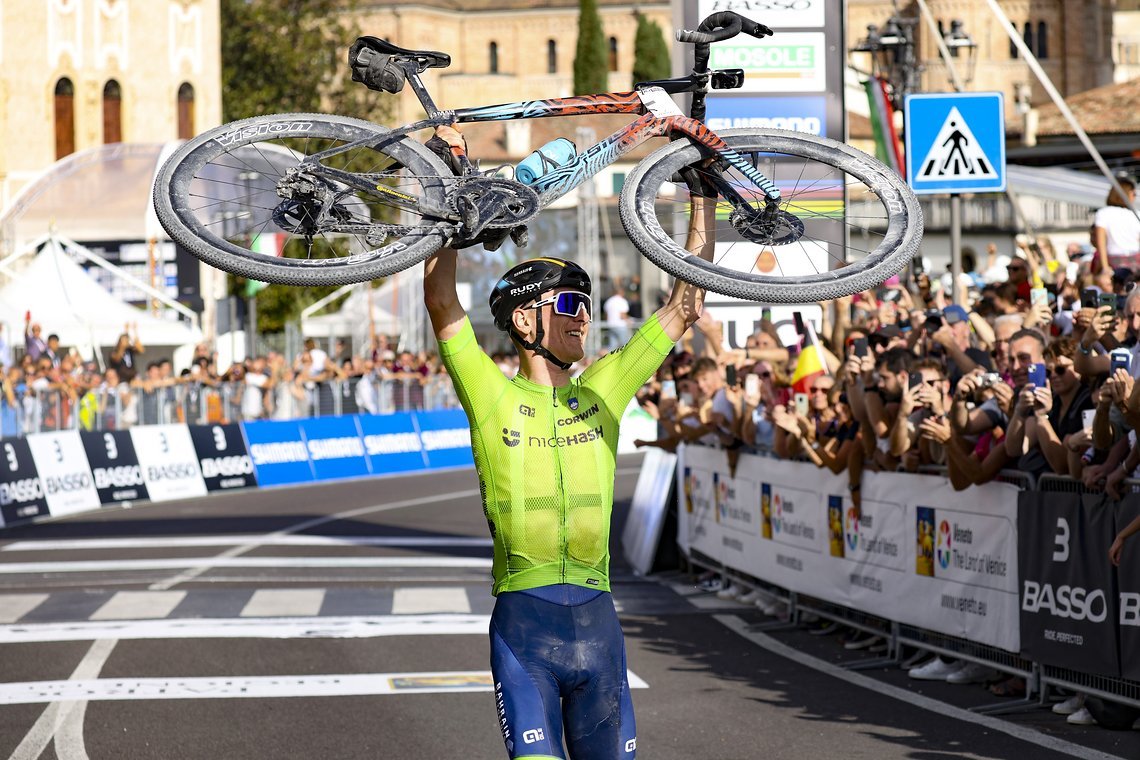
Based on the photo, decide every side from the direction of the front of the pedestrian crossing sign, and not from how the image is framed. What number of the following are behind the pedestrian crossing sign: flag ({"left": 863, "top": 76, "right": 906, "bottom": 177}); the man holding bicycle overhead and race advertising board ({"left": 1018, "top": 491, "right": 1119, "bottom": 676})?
1

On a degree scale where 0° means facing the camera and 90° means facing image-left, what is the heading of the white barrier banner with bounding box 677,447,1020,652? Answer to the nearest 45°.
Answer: approximately 45°

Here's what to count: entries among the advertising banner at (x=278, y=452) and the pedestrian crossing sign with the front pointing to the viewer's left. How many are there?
0

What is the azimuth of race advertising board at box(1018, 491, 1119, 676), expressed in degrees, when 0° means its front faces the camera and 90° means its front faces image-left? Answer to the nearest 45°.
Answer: approximately 45°

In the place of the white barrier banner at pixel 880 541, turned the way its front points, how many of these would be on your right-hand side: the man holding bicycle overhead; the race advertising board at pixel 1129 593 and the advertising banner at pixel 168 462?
1

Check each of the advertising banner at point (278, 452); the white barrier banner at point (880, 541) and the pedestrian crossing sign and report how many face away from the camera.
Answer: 0

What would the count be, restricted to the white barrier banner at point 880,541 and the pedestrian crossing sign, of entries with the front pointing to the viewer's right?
0

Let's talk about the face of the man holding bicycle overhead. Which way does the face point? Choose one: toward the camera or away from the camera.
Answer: toward the camera

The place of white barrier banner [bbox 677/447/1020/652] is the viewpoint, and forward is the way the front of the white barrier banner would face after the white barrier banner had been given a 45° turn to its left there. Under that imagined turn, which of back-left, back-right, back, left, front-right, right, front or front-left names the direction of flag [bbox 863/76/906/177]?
back

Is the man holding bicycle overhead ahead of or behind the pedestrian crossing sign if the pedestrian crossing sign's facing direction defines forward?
ahead

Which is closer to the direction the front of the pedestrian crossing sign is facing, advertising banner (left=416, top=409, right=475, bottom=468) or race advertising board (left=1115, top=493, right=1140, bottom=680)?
the race advertising board

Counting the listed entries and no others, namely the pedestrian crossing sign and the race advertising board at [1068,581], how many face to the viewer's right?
0

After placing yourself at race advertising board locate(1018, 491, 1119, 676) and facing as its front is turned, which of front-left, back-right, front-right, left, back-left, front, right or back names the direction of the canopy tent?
right

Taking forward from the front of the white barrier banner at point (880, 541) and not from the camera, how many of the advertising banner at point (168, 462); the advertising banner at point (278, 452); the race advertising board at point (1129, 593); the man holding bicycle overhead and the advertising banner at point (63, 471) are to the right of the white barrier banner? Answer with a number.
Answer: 3

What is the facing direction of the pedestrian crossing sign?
toward the camera

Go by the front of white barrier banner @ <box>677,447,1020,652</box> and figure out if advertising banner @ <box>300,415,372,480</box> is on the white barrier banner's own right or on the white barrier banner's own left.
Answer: on the white barrier banner's own right

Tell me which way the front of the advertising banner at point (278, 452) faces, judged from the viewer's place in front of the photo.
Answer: facing the viewer and to the right of the viewer
